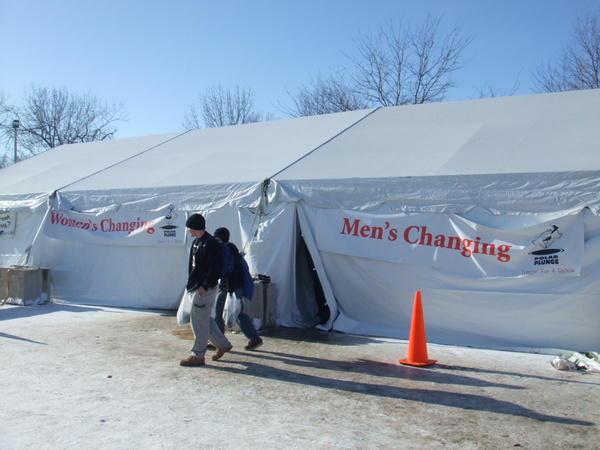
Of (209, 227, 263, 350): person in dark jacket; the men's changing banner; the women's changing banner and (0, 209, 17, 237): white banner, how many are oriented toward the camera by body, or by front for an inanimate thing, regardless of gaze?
3

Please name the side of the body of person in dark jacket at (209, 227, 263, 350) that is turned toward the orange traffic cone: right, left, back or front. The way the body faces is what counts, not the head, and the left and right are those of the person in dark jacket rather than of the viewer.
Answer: back

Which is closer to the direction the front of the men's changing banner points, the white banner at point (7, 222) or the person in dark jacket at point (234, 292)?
the person in dark jacket

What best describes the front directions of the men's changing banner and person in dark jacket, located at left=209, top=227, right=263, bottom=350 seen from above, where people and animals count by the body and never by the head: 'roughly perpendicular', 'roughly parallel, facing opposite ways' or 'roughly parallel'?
roughly perpendicular

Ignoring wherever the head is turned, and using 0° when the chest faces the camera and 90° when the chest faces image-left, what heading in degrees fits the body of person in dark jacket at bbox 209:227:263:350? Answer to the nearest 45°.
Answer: approximately 90°

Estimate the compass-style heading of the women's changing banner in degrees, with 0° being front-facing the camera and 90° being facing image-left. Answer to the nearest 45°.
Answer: approximately 0°

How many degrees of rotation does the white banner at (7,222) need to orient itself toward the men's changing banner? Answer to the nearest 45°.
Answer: approximately 45° to its left

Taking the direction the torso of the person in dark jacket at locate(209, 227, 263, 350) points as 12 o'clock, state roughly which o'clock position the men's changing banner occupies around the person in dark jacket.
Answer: The men's changing banner is roughly at 6 o'clock from the person in dark jacket.

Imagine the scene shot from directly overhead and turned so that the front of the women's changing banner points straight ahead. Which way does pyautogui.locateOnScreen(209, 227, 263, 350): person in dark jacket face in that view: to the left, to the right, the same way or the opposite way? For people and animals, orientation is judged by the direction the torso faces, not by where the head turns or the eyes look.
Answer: to the right

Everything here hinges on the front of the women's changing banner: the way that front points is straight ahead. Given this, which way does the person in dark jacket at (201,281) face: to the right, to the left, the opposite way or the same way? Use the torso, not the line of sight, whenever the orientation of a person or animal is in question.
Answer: to the right

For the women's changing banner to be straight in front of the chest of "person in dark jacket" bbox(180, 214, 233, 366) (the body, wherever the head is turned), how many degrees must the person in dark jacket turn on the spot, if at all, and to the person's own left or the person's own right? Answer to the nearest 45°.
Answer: approximately 90° to the person's own right

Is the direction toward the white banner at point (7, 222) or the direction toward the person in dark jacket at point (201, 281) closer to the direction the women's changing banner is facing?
the person in dark jacket

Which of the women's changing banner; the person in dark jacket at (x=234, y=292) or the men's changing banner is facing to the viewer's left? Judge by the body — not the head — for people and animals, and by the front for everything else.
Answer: the person in dark jacket
